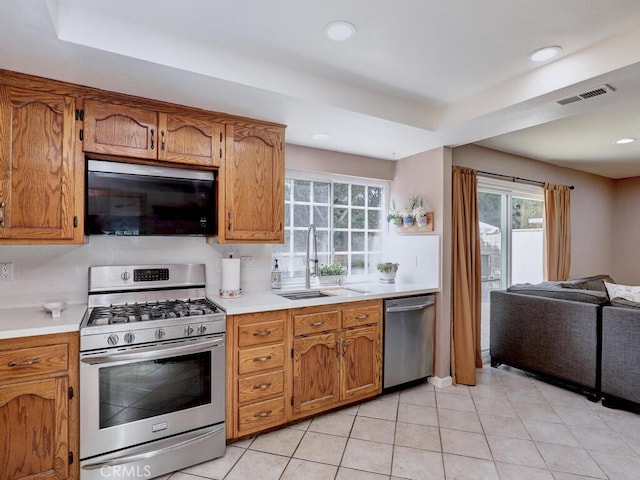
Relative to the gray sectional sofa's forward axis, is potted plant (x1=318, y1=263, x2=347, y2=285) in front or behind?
behind

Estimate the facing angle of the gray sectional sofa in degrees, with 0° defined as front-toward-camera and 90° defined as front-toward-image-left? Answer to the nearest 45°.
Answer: approximately 225°

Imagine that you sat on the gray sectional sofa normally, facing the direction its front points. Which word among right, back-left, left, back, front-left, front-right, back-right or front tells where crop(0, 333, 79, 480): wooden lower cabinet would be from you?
back

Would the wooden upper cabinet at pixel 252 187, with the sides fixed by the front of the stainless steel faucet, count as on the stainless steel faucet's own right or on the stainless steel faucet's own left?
on the stainless steel faucet's own right

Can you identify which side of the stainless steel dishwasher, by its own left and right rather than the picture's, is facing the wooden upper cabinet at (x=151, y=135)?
right

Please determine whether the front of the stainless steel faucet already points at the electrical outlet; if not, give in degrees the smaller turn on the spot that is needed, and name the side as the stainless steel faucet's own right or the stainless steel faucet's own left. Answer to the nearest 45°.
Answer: approximately 90° to the stainless steel faucet's own right

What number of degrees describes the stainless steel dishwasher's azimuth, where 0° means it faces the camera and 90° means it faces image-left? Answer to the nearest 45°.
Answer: approximately 315°

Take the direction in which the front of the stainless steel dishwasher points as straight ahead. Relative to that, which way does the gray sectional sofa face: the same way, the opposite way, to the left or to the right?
to the left

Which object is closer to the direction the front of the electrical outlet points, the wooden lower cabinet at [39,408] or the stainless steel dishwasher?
the wooden lower cabinet
